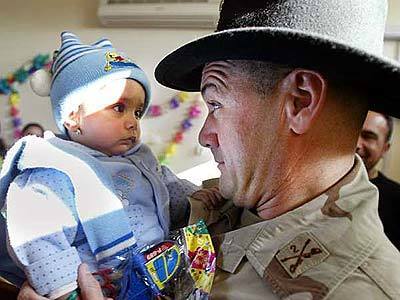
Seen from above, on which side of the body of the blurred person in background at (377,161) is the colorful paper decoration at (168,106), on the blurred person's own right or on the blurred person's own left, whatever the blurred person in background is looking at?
on the blurred person's own right

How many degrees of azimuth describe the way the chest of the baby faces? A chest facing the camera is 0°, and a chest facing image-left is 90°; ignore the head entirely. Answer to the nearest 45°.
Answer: approximately 315°

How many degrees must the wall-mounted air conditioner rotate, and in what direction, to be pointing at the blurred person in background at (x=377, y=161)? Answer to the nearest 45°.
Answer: approximately 45° to its left

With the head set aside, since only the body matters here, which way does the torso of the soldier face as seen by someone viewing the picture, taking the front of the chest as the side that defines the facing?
to the viewer's left

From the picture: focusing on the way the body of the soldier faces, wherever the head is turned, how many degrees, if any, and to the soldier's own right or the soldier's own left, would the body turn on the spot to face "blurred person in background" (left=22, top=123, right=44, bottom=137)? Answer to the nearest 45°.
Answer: approximately 45° to the soldier's own right

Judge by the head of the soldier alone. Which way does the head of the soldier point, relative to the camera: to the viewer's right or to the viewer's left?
to the viewer's left

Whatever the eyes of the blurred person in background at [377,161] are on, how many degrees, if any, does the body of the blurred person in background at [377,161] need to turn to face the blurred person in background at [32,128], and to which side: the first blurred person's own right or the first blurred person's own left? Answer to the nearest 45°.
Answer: approximately 45° to the first blurred person's own right

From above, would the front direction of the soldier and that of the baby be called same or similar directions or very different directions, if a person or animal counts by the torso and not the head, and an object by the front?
very different directions
